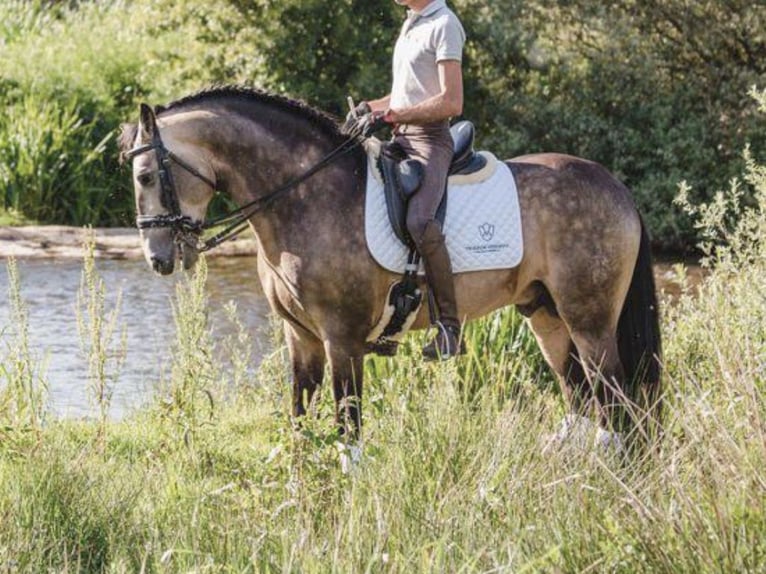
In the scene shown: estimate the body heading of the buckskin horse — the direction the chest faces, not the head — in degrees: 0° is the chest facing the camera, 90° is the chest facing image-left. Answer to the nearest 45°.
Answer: approximately 90°
